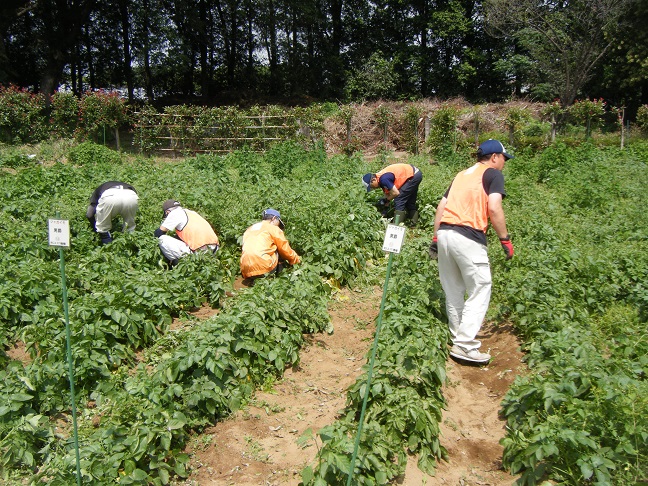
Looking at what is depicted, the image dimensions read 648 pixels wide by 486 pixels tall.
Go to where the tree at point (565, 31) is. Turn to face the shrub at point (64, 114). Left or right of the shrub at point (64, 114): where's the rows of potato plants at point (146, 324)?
left

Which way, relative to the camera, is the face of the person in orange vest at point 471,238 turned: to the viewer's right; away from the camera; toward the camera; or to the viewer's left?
to the viewer's right

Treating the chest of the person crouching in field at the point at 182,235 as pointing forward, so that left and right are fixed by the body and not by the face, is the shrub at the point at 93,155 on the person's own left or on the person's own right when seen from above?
on the person's own right

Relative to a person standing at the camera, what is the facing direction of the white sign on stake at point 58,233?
facing the viewer

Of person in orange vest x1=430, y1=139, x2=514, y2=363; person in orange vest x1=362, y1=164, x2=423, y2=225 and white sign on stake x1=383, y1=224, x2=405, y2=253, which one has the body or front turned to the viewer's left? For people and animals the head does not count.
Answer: person in orange vest x1=362, y1=164, x2=423, y2=225

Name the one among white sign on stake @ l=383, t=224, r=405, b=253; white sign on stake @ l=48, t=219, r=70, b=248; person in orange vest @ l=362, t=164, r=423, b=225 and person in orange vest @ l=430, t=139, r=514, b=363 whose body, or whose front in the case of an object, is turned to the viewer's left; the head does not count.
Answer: person in orange vest @ l=362, t=164, r=423, b=225

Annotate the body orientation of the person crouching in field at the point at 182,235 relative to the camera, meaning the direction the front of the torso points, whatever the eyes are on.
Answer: to the viewer's left

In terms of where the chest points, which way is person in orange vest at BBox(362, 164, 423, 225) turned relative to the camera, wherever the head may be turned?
to the viewer's left

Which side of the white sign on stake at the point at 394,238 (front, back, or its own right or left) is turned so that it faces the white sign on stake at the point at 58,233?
right

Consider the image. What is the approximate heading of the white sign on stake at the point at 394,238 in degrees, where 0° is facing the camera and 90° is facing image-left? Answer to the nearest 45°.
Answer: approximately 0°

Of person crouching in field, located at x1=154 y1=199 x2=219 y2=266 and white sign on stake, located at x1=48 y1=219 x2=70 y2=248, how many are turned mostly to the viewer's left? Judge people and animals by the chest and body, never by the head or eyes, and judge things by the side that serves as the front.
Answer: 1

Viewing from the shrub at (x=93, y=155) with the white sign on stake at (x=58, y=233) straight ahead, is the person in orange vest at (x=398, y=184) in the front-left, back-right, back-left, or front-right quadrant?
front-left

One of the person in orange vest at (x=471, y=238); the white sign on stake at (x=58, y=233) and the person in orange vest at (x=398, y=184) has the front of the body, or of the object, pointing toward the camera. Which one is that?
the white sign on stake

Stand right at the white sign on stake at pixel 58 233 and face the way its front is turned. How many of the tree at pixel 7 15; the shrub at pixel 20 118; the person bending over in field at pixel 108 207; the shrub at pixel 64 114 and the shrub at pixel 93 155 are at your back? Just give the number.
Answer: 5

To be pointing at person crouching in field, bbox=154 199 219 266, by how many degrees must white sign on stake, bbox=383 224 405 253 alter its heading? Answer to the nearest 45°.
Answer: approximately 135° to its right

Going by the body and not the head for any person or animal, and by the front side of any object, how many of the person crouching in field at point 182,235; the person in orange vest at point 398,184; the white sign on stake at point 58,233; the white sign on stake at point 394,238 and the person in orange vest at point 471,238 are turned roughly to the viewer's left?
2

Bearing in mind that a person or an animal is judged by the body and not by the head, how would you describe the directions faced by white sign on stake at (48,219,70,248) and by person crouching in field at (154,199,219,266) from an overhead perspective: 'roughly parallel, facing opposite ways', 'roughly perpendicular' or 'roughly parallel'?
roughly perpendicular
